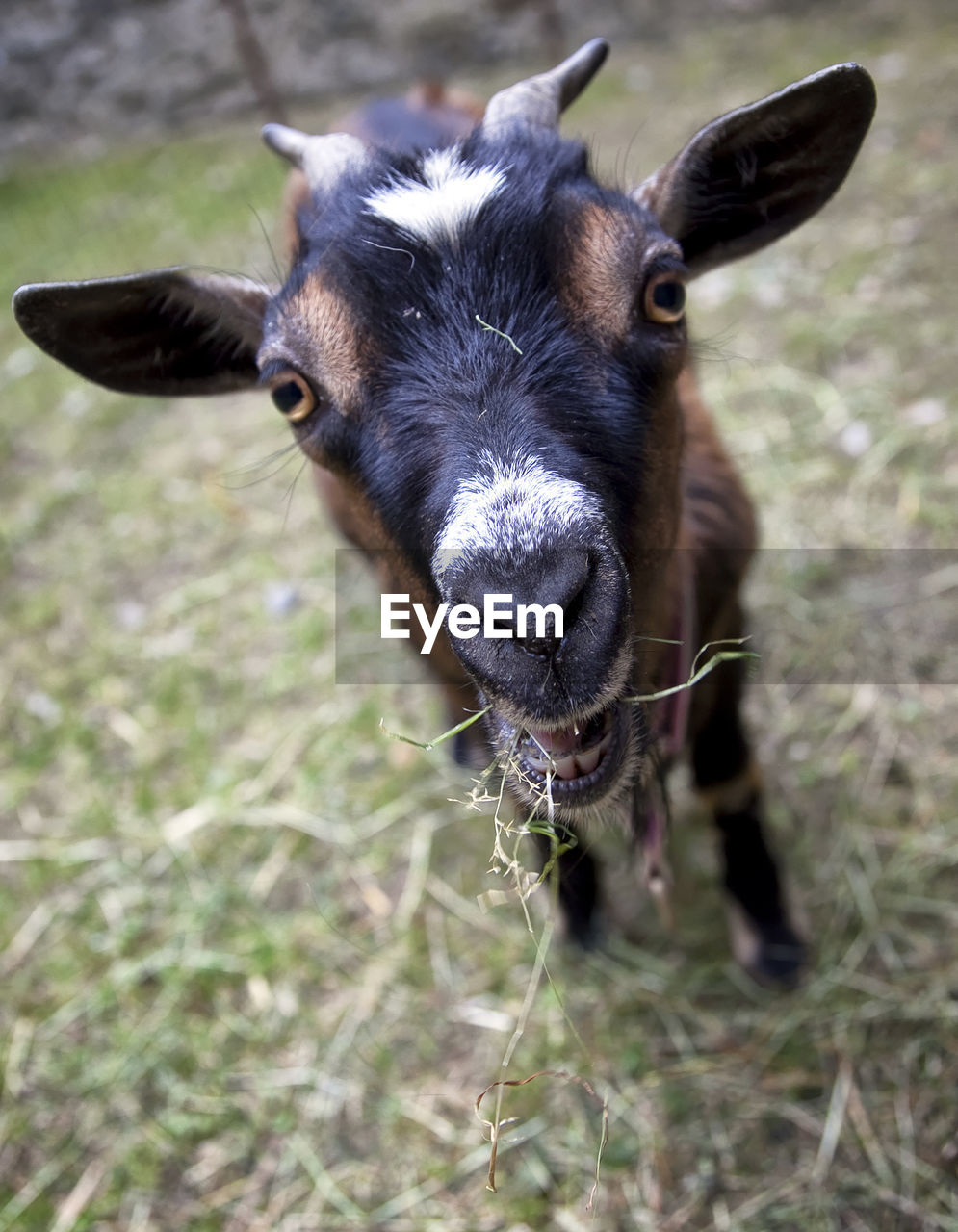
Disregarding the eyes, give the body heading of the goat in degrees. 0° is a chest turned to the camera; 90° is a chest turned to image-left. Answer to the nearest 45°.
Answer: approximately 0°
